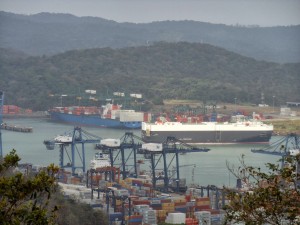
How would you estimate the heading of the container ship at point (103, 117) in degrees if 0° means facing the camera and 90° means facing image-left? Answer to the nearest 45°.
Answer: approximately 135°

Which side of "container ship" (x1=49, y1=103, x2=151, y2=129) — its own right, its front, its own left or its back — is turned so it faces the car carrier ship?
back

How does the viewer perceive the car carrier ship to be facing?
facing to the right of the viewer

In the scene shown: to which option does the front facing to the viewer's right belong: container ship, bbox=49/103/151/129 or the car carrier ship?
the car carrier ship

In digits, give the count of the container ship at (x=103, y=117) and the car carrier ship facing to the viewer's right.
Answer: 1
